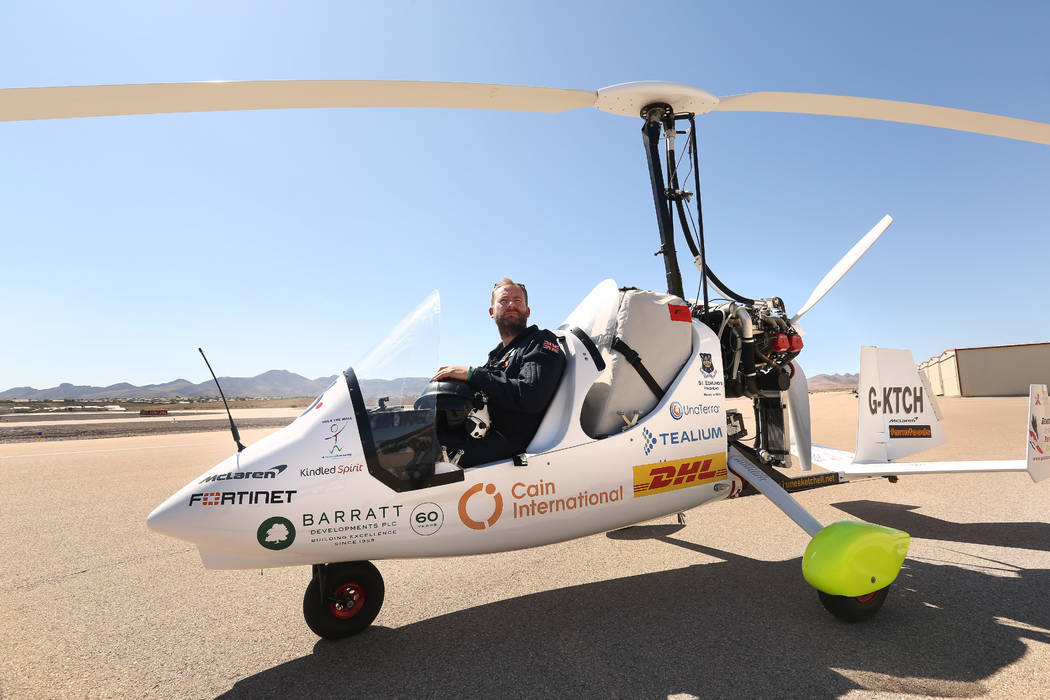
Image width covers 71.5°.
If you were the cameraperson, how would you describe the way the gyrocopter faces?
facing the viewer and to the left of the viewer

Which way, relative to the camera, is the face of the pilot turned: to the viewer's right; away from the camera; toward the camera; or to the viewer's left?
toward the camera

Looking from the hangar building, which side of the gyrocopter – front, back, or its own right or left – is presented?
back

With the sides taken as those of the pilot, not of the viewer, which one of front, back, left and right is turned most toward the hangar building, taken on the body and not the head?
back

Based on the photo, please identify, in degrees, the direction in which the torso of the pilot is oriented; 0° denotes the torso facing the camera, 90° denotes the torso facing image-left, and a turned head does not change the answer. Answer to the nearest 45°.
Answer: approximately 45°
